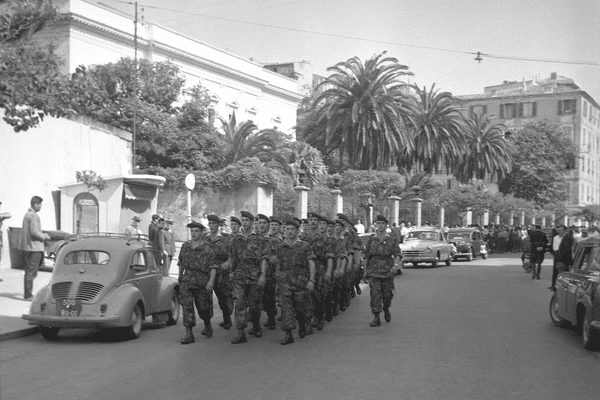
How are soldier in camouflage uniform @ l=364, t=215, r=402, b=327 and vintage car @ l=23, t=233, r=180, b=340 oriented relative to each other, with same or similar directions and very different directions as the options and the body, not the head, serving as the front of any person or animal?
very different directions

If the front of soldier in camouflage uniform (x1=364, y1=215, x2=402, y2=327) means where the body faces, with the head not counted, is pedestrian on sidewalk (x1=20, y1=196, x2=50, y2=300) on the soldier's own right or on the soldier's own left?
on the soldier's own right

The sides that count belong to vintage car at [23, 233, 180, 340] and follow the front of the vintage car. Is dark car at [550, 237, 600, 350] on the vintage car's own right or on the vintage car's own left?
on the vintage car's own right

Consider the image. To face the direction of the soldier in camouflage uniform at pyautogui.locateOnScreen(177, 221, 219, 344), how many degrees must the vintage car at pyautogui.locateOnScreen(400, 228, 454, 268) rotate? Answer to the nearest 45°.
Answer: approximately 45° to its left

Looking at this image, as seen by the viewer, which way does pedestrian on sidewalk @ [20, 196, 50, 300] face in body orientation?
to the viewer's right

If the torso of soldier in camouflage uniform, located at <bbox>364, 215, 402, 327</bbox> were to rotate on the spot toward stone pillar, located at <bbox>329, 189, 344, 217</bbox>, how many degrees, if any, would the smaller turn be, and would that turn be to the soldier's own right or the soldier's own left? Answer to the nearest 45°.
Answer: approximately 180°

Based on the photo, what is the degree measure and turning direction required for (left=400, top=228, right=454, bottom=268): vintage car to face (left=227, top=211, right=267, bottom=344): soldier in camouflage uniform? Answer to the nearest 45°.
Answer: approximately 45° to its left

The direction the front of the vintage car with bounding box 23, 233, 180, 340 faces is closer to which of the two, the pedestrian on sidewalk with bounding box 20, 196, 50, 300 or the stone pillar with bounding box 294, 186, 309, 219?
the stone pillar

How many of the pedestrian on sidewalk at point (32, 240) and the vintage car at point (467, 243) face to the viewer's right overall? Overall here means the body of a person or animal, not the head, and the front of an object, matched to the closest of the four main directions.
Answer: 1

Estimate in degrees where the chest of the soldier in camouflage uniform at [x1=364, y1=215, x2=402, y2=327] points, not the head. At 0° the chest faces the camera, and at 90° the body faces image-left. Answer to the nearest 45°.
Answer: approximately 0°

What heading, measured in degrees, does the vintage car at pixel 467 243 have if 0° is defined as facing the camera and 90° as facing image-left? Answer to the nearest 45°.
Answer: approximately 45°

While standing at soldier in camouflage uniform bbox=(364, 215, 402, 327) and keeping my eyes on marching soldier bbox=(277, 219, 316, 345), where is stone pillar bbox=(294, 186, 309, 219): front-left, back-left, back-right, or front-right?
back-right
